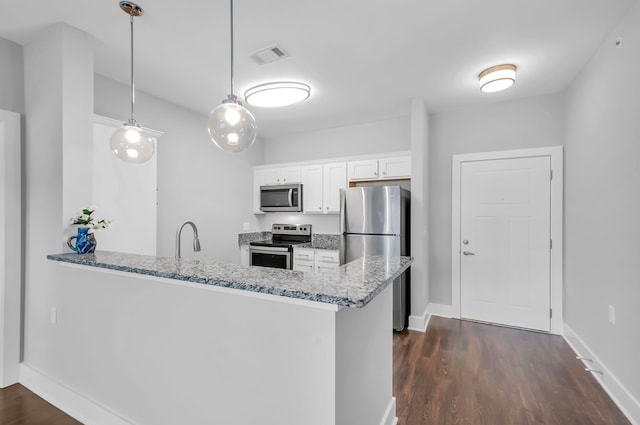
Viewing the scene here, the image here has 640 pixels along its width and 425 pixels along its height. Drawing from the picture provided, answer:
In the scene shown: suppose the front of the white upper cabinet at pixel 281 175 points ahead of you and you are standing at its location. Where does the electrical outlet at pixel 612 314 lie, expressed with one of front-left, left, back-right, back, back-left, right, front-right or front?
front-left

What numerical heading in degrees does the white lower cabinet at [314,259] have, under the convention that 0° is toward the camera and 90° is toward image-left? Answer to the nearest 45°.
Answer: approximately 0°

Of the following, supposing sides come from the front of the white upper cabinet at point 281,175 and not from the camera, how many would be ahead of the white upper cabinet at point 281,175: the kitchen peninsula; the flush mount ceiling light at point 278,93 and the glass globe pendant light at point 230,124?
3

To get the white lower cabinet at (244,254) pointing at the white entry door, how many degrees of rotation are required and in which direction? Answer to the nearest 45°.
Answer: approximately 45° to its left

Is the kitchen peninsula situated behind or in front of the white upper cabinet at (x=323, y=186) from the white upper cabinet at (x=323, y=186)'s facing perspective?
in front

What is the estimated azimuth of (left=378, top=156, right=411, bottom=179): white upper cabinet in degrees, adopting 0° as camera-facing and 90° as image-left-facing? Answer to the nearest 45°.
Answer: approximately 0°

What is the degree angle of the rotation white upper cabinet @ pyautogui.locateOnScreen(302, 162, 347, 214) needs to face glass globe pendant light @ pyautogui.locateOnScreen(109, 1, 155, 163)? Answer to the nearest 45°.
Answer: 0° — it already faces it

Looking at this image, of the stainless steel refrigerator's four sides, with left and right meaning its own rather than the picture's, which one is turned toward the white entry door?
left

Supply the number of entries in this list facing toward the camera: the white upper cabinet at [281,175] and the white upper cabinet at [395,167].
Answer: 2

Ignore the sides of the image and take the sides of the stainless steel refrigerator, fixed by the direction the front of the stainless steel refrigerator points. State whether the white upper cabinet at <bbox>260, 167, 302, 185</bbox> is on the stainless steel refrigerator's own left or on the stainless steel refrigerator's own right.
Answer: on the stainless steel refrigerator's own right
